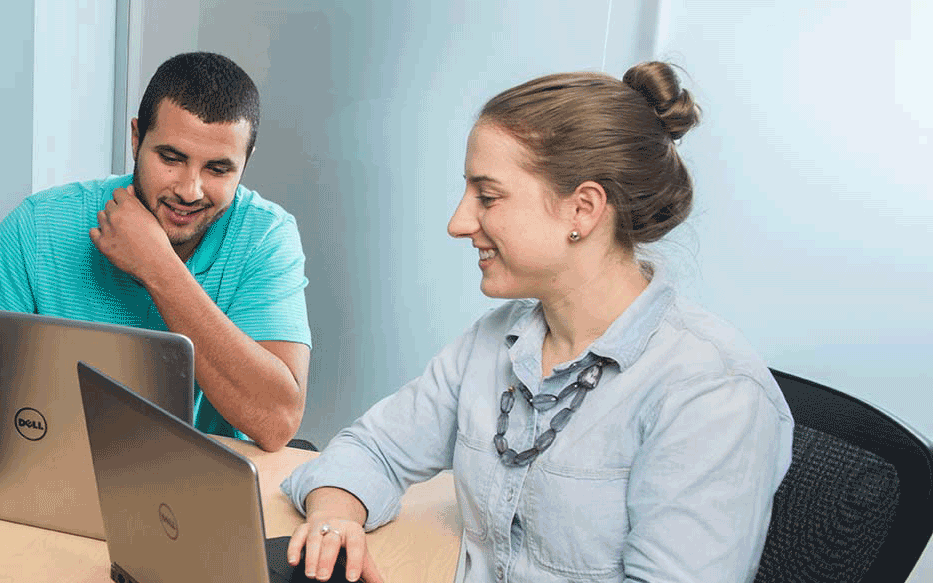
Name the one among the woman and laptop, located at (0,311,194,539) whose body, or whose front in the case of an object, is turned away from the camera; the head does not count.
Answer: the laptop

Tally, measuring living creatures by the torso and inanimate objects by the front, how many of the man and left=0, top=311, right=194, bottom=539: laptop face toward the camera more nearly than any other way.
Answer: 1

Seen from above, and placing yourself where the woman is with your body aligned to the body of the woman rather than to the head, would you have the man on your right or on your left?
on your right

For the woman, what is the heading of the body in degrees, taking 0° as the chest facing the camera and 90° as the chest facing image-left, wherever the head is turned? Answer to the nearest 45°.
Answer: approximately 45°

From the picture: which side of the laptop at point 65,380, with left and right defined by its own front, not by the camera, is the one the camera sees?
back

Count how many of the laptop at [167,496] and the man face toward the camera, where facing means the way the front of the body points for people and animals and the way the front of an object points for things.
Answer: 1

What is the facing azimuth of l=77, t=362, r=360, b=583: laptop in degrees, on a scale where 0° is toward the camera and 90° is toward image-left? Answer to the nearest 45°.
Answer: approximately 225°

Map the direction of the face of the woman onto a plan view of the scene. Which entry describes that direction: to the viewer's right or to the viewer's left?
to the viewer's left
